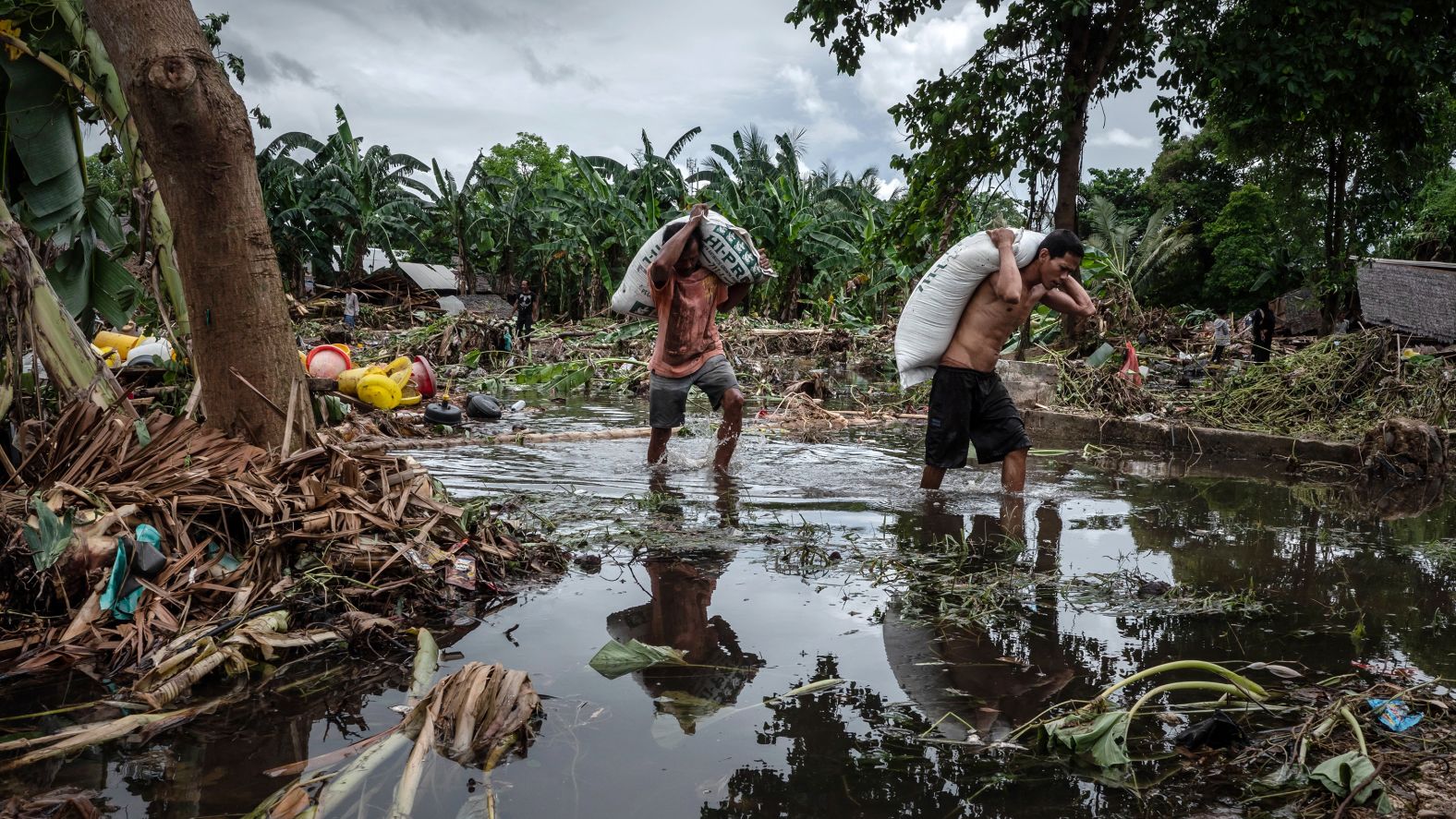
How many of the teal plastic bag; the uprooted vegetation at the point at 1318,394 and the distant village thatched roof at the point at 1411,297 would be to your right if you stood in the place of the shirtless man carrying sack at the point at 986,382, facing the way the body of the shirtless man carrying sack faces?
1

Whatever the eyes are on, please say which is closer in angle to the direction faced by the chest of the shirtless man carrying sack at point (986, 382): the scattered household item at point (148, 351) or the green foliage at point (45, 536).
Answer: the green foliage

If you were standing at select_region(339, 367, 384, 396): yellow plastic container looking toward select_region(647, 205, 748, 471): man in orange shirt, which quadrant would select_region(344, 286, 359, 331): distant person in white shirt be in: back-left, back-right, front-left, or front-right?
back-left

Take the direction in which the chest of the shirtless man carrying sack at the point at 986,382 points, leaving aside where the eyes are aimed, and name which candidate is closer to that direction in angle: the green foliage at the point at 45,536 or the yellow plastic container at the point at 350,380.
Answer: the green foliage

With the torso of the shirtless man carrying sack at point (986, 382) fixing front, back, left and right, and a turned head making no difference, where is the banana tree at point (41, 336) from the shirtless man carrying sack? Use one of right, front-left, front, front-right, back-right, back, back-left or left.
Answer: right

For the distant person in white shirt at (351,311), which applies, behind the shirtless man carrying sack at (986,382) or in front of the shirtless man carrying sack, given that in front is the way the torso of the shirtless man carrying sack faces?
behind

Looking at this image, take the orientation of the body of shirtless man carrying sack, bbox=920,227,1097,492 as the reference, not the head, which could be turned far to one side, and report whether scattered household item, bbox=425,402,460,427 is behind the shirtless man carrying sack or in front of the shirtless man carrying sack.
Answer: behind

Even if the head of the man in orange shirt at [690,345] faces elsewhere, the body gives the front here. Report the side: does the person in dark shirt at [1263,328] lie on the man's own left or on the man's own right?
on the man's own left

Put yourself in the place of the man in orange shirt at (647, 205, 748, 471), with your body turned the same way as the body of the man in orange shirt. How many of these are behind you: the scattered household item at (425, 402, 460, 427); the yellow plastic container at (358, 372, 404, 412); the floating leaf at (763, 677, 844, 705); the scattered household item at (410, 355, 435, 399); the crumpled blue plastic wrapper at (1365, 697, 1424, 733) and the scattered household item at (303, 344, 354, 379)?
4

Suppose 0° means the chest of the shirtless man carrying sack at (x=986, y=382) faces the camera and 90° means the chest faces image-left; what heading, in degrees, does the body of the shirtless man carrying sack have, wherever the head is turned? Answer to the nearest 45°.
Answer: approximately 315°

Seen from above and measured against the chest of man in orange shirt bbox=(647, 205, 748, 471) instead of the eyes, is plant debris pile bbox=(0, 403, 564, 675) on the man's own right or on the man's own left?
on the man's own right
